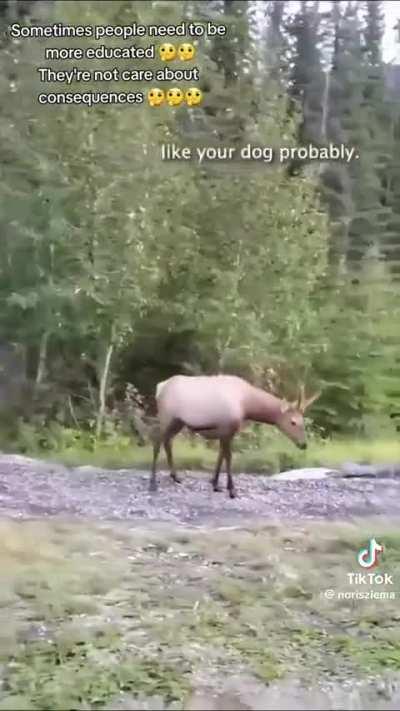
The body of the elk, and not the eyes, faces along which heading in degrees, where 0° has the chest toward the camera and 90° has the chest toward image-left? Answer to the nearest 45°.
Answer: approximately 270°
